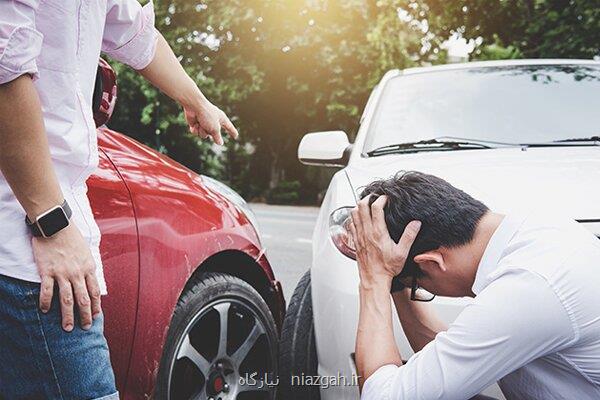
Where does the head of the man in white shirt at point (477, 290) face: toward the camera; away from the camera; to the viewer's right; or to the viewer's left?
to the viewer's left

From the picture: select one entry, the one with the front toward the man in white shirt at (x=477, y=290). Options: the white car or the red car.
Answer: the white car

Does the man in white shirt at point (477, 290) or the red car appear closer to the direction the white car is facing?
the man in white shirt

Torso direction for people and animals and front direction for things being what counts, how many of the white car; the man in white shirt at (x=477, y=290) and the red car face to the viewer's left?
1

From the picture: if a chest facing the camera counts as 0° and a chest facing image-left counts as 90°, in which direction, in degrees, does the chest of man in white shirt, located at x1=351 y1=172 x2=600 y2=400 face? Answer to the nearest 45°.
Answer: approximately 90°

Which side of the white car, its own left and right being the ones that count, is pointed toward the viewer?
front

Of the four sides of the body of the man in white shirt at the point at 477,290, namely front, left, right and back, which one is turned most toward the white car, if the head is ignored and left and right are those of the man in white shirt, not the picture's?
right

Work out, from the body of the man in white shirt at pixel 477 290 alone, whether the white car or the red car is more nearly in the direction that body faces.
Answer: the red car

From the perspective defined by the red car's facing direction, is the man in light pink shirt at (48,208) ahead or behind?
behind

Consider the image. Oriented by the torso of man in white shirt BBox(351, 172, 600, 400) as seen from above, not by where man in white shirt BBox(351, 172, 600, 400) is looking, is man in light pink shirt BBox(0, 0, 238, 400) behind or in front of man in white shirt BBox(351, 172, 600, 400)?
in front

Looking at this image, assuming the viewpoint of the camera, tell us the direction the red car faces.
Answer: facing away from the viewer and to the right of the viewer

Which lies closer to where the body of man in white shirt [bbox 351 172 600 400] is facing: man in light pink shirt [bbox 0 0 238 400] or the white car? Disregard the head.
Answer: the man in light pink shirt

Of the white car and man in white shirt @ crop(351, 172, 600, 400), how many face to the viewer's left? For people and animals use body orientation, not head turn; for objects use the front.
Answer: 1

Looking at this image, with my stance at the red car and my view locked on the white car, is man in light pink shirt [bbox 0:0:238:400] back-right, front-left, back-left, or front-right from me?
back-right
